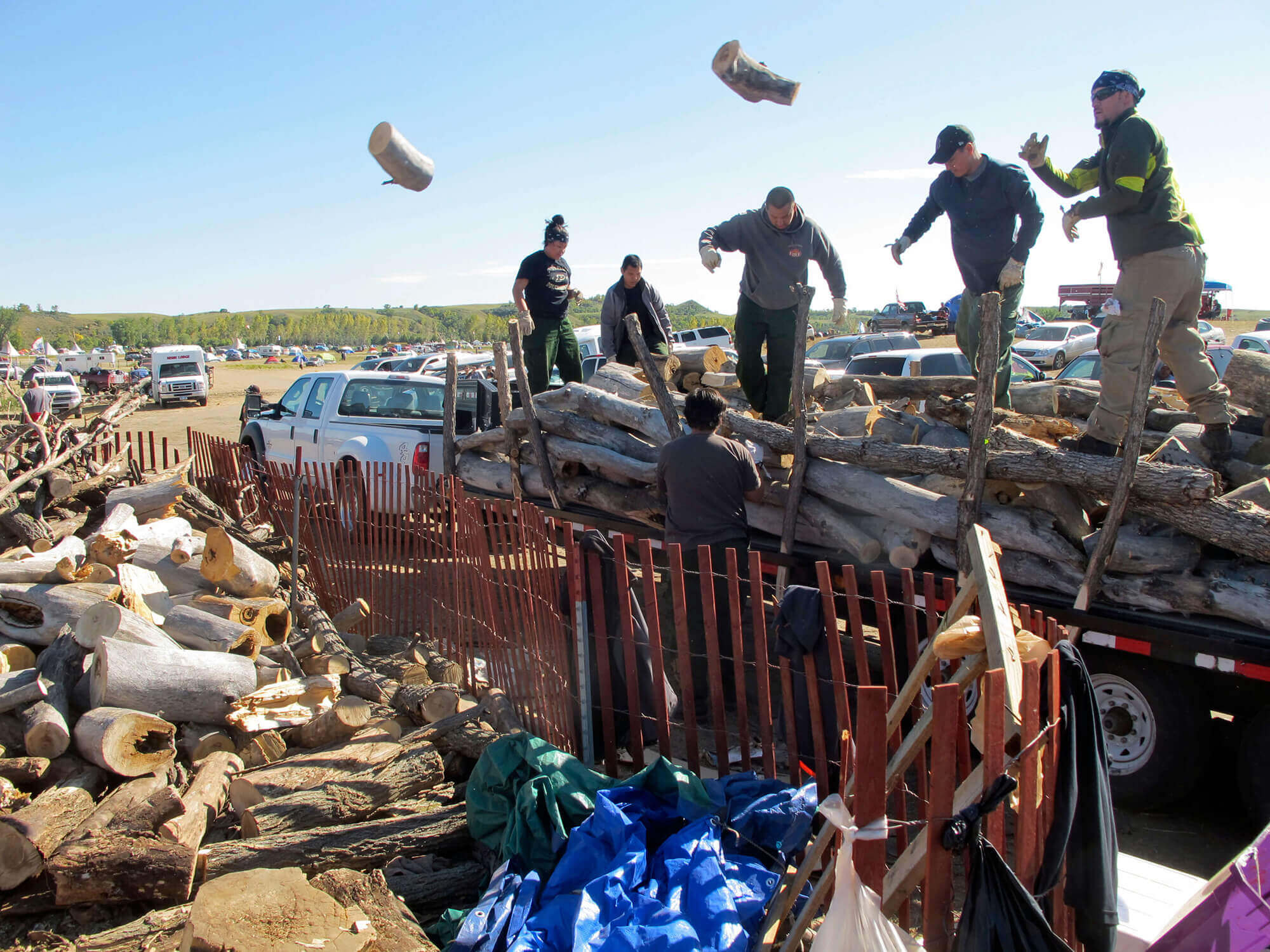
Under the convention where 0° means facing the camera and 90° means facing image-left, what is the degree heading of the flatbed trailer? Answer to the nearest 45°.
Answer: approximately 135°

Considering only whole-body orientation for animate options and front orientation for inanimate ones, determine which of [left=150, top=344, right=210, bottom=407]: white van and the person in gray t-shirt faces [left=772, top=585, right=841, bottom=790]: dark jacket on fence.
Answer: the white van

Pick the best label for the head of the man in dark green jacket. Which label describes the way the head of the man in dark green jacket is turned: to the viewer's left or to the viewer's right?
to the viewer's left

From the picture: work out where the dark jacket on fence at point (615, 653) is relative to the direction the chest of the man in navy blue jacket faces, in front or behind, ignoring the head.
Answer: in front

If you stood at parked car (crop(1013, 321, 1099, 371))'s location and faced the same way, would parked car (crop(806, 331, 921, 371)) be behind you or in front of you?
in front

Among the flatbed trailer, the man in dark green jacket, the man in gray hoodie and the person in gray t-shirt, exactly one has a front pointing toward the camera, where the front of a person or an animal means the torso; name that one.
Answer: the man in gray hoodie

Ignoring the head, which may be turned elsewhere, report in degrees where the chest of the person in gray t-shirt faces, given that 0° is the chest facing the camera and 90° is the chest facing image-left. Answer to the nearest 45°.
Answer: approximately 180°

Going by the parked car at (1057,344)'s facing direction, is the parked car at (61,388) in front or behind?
in front
